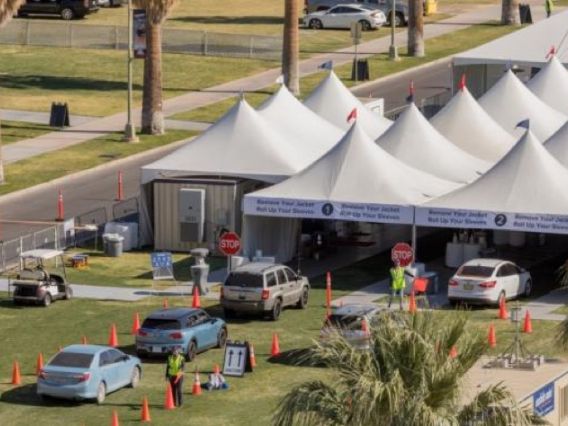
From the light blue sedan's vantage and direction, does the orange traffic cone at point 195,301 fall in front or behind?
in front

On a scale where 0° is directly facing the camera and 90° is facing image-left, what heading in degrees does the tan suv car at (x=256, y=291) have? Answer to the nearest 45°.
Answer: approximately 225°

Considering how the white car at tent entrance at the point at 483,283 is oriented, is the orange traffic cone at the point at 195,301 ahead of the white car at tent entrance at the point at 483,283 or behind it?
behind

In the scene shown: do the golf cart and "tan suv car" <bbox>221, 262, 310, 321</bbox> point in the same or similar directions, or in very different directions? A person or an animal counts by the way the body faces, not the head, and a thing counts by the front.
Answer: same or similar directions

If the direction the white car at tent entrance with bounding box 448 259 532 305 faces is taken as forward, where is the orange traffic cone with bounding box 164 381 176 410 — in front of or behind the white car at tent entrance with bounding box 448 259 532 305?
behind

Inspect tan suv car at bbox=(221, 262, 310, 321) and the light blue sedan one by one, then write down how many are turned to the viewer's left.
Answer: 0

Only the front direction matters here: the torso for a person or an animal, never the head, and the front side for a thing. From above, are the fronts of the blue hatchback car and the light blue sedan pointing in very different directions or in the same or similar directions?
same or similar directions
